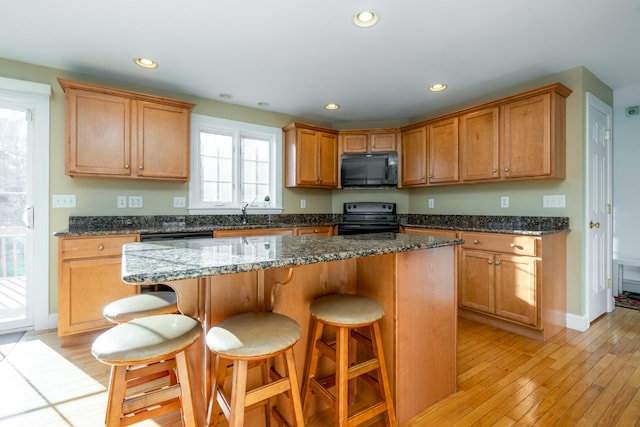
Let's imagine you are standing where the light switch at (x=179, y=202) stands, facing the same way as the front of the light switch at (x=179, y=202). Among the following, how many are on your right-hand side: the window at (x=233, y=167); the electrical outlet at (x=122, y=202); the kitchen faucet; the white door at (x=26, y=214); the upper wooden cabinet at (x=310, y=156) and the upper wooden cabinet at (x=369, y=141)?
2

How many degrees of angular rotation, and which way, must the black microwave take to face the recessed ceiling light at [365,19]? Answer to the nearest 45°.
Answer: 0° — it already faces it

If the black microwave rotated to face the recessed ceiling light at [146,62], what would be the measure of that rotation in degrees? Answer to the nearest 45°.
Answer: approximately 45° to its right

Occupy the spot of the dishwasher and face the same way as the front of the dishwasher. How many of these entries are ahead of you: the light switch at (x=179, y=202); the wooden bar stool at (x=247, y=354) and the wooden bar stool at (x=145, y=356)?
2

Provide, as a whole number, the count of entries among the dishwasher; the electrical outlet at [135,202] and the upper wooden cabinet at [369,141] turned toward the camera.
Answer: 3

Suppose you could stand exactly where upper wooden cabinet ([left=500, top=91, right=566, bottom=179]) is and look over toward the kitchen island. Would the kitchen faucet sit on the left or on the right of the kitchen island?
right

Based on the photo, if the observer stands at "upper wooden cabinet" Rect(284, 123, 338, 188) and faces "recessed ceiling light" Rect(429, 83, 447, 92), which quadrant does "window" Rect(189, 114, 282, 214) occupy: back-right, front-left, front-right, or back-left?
back-right

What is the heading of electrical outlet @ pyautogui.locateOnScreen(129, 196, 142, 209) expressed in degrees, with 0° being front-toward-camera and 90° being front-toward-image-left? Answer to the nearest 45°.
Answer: approximately 0°
